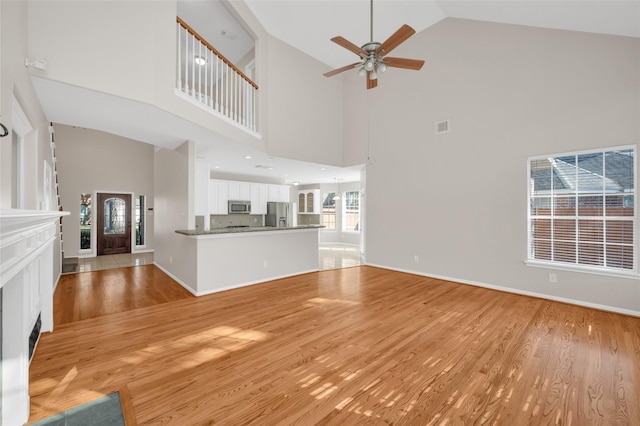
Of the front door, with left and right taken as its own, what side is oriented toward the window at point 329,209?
left

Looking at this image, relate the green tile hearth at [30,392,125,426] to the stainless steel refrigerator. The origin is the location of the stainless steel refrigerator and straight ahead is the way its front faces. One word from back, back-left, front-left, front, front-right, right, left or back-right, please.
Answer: front-right

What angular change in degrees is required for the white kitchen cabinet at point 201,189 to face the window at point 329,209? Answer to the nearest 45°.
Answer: approximately 45° to its left

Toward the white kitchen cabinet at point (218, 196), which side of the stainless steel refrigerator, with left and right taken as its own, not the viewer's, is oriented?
right

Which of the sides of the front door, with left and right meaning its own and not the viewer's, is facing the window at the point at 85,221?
right

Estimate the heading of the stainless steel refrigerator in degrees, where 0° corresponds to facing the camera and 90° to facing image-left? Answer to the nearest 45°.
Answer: approximately 315°

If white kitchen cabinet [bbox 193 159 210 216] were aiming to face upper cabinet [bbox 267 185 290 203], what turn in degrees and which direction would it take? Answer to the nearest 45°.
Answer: approximately 45° to its left

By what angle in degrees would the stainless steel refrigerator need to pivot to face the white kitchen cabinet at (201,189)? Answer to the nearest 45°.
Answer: approximately 90° to its right

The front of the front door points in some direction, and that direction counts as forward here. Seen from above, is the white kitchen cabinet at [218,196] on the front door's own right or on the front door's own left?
on the front door's own left

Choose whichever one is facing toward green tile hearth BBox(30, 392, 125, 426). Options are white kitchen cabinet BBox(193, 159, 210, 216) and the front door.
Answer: the front door
